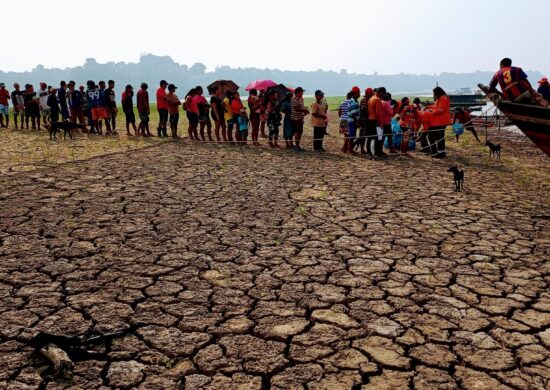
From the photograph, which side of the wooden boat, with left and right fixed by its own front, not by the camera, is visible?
left

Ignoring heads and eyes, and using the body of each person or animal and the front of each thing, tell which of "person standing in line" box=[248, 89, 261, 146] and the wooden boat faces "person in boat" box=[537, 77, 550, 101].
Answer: the person standing in line

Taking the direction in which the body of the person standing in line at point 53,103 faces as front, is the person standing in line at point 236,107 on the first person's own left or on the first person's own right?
on the first person's own right

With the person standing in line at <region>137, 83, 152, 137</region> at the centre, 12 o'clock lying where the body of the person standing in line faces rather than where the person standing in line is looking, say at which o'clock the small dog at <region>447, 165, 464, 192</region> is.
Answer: The small dog is roughly at 2 o'clock from the person standing in line.

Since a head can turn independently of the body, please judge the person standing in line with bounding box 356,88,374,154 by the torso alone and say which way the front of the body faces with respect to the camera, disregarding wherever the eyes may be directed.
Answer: to the viewer's right

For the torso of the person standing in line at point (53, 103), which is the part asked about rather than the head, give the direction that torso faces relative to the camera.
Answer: to the viewer's right

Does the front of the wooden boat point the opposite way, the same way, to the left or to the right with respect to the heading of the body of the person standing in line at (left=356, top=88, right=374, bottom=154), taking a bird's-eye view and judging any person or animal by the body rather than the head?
the opposite way

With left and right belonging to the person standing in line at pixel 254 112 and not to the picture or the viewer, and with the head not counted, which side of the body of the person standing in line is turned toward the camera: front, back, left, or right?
right

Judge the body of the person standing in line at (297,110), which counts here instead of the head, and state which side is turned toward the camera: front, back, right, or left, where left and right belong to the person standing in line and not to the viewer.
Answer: right

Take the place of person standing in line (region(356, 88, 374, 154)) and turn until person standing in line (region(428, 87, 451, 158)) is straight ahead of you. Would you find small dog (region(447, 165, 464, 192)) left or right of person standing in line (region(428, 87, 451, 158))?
right

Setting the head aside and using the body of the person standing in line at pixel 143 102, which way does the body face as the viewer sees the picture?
to the viewer's right

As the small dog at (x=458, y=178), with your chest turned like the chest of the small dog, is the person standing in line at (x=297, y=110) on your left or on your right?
on your right
